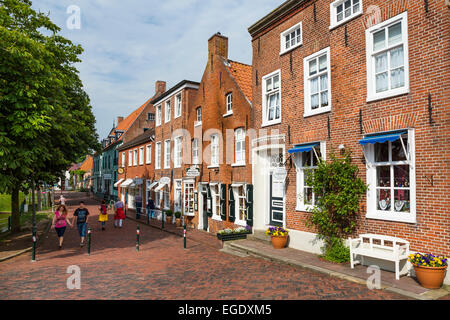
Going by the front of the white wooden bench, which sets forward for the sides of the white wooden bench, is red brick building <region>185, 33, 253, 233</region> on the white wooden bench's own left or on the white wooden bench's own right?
on the white wooden bench's own right

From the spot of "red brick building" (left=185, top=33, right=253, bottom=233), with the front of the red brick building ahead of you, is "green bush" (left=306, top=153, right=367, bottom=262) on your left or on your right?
on your left

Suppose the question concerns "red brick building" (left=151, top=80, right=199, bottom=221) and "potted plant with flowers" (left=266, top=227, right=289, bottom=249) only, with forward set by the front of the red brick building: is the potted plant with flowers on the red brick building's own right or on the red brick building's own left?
on the red brick building's own left

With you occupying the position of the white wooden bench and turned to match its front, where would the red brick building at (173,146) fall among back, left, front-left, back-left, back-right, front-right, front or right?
right

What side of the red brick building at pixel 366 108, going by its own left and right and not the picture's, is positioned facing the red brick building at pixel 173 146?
right
